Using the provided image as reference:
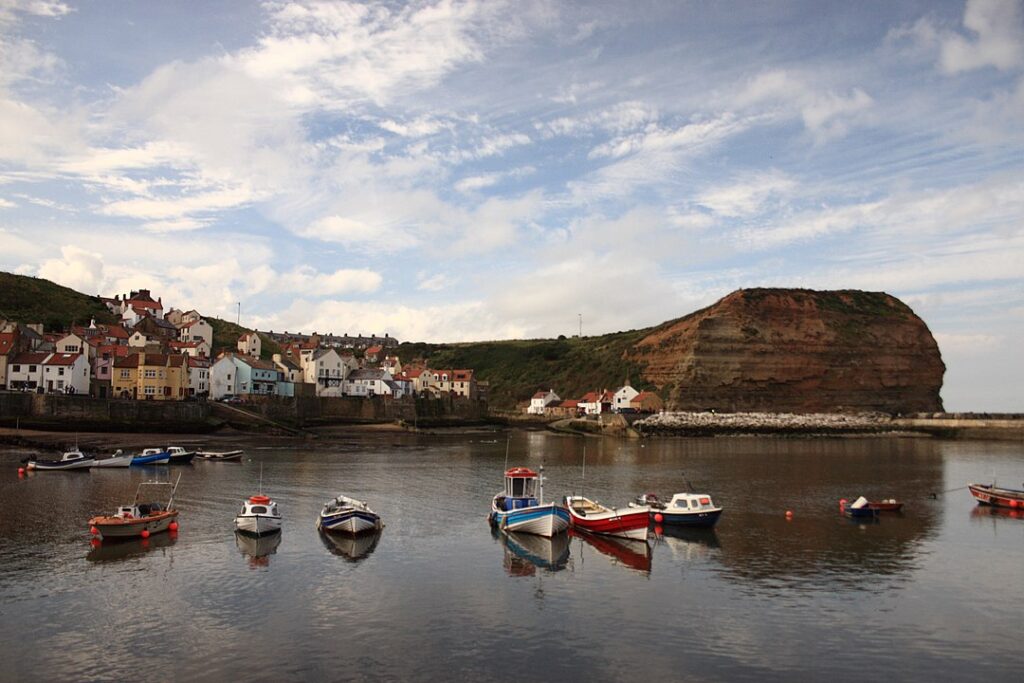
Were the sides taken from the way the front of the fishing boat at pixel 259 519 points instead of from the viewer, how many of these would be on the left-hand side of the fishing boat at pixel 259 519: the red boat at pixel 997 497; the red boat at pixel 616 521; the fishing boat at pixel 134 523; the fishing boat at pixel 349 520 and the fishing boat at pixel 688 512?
4

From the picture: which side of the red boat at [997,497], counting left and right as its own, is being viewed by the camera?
left
